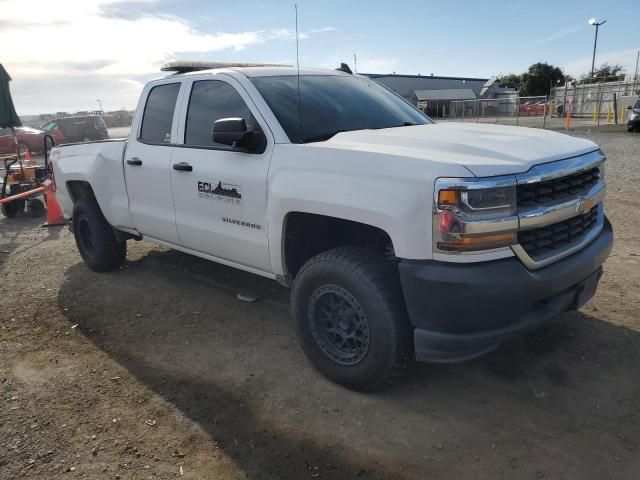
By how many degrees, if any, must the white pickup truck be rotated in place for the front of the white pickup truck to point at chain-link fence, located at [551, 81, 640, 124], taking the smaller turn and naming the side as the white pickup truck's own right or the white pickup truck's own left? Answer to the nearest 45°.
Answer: approximately 90° to the white pickup truck's own left

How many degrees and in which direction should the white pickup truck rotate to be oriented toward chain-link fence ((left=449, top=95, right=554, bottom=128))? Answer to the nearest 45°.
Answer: approximately 135° to its left

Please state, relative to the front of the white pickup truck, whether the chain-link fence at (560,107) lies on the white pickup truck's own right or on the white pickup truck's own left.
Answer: on the white pickup truck's own left

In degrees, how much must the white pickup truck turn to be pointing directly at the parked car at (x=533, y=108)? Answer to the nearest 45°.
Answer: approximately 135° to its left

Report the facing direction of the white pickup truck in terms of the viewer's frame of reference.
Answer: facing the viewer and to the right of the viewer

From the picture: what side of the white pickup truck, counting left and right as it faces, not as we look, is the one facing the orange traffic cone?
back

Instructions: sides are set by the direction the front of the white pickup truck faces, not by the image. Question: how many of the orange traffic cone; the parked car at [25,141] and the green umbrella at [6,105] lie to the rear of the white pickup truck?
3

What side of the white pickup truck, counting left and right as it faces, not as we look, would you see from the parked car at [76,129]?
back

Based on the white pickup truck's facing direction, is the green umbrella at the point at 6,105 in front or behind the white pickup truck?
behind

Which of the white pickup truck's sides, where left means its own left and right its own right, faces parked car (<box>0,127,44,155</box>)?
back

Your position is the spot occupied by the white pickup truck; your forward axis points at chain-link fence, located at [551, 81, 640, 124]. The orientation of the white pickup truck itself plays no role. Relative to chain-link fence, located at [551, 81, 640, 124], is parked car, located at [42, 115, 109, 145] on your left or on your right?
left
